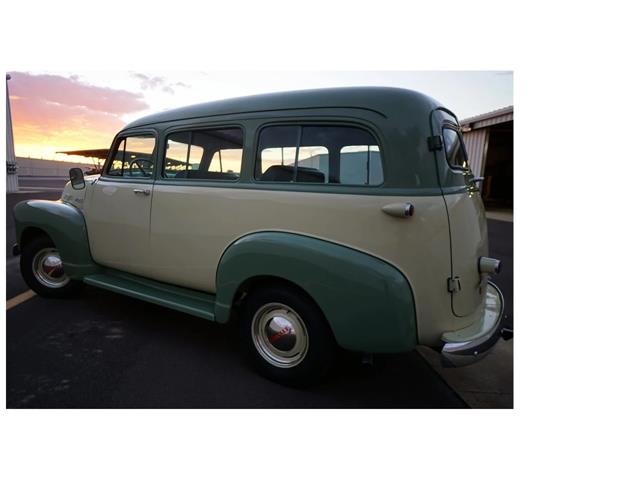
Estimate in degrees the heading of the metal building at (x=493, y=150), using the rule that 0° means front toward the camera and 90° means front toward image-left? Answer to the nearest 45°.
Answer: approximately 45°

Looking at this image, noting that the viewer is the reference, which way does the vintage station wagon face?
facing away from the viewer and to the left of the viewer

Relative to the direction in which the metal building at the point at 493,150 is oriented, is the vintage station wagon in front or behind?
in front

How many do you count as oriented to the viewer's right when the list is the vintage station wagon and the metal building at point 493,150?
0

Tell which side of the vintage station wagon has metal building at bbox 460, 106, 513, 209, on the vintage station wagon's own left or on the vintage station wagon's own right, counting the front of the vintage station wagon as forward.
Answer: on the vintage station wagon's own right
